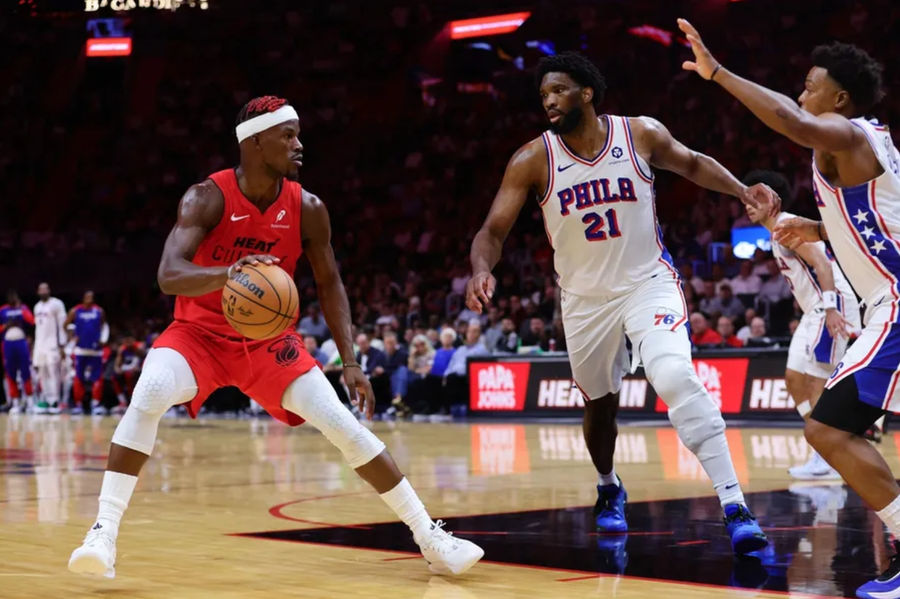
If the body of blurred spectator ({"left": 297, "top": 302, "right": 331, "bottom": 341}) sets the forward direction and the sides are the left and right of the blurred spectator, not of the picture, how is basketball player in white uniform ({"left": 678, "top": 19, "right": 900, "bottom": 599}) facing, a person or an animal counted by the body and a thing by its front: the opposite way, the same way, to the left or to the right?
to the right

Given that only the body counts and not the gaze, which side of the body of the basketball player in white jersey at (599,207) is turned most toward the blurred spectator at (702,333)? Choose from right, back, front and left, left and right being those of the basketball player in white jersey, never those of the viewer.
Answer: back

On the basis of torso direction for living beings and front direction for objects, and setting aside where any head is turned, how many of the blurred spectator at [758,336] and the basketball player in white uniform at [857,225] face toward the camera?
1

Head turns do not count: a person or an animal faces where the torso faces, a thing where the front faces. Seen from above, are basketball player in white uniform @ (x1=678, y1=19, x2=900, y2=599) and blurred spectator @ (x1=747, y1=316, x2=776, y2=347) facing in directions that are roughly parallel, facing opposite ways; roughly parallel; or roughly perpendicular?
roughly perpendicular

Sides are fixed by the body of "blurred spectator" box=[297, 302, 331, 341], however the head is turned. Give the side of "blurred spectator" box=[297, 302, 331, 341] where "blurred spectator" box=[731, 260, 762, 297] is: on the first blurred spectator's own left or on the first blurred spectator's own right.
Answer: on the first blurred spectator's own left

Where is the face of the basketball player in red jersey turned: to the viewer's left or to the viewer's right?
to the viewer's right

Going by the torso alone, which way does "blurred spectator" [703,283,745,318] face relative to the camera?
toward the camera

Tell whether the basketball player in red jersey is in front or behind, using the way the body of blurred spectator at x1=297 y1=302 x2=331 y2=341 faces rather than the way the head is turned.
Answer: in front

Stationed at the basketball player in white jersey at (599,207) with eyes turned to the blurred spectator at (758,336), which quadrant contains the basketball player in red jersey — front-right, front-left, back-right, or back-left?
back-left

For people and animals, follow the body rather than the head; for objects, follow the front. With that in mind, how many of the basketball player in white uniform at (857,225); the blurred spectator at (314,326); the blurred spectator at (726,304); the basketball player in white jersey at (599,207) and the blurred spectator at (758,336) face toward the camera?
4

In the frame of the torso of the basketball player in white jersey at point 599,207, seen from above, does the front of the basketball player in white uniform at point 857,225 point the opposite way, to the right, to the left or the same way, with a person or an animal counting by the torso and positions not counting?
to the right

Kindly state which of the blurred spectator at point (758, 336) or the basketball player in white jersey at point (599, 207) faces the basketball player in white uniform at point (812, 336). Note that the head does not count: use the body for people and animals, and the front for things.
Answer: the blurred spectator

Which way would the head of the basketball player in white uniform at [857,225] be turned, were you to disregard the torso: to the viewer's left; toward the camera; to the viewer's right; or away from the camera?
to the viewer's left

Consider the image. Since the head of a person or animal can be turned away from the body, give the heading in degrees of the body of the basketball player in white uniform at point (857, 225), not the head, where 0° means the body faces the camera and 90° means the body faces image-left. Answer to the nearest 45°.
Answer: approximately 90°

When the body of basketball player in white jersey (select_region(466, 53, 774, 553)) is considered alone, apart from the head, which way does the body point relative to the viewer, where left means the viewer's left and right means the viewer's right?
facing the viewer
